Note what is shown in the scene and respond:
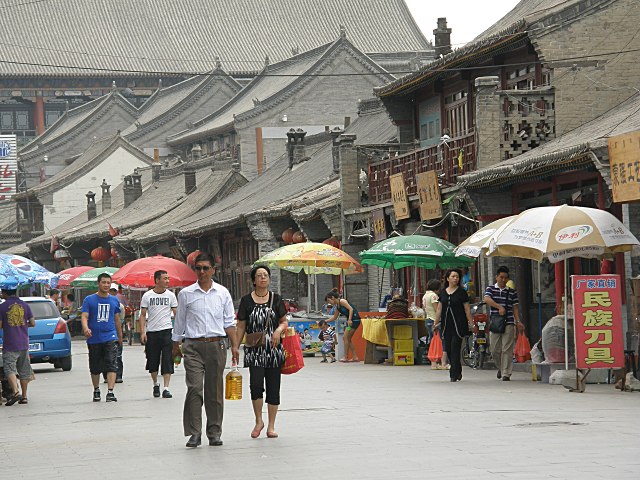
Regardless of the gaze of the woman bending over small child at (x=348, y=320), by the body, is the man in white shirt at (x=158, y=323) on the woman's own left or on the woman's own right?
on the woman's own left

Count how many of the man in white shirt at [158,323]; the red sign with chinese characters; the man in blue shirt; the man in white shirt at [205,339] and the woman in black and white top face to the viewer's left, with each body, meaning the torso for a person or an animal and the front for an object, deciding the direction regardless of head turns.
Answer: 0

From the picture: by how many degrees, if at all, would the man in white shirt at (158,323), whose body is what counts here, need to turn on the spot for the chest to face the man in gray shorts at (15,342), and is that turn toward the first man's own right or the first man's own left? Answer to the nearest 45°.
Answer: approximately 90° to the first man's own right

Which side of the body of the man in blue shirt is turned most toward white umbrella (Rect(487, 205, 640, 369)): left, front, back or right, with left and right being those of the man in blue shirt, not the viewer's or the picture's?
left

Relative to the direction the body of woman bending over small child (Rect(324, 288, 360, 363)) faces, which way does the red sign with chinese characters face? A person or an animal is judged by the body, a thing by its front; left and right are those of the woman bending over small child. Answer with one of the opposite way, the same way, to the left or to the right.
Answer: to the left

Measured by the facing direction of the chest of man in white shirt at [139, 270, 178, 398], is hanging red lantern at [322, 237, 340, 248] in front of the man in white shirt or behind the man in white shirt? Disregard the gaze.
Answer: behind

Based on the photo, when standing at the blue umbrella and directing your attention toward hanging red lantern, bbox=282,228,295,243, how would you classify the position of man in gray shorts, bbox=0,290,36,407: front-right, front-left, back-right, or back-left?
back-right

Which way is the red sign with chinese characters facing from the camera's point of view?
toward the camera

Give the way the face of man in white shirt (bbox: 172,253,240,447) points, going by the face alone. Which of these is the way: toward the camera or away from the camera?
toward the camera

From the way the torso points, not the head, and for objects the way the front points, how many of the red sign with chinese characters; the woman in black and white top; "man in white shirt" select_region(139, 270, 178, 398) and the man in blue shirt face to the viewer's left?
0

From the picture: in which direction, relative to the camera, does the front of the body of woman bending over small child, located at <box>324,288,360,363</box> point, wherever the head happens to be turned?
to the viewer's left

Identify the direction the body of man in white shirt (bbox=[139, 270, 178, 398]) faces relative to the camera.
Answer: toward the camera

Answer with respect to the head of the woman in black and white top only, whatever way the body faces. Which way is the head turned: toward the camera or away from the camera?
toward the camera

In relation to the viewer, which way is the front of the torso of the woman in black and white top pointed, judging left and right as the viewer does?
facing the viewer

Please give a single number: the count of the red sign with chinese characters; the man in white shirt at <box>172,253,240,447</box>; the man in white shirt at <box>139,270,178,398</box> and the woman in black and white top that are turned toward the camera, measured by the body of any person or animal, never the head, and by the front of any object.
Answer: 4

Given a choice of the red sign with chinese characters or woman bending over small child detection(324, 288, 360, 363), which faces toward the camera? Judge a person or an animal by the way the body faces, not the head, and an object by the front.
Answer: the red sign with chinese characters

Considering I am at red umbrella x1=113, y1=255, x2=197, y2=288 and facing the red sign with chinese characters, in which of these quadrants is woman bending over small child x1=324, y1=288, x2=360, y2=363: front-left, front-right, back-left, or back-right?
front-left

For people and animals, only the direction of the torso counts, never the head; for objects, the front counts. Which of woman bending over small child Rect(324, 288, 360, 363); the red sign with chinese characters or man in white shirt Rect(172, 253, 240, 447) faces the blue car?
the woman bending over small child
